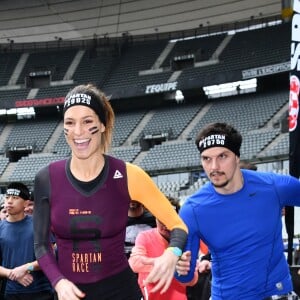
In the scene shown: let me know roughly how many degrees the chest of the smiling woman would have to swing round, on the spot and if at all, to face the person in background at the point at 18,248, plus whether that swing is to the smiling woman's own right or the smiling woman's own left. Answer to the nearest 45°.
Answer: approximately 180°

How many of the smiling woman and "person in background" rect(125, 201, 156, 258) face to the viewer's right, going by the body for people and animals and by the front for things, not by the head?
0

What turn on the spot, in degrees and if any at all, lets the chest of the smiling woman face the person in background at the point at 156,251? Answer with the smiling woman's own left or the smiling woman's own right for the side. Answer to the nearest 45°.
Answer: approximately 180°

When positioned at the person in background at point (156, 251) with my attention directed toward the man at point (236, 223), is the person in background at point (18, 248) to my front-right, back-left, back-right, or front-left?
back-right

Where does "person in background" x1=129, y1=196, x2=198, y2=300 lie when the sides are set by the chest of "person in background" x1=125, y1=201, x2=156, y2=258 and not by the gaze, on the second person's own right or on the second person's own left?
on the second person's own left

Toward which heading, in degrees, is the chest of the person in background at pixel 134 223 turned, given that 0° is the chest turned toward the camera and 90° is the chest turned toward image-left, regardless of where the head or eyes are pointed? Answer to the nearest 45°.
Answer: approximately 45°

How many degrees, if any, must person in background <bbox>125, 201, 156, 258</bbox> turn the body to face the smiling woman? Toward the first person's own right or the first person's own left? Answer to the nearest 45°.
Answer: approximately 45° to the first person's own left
